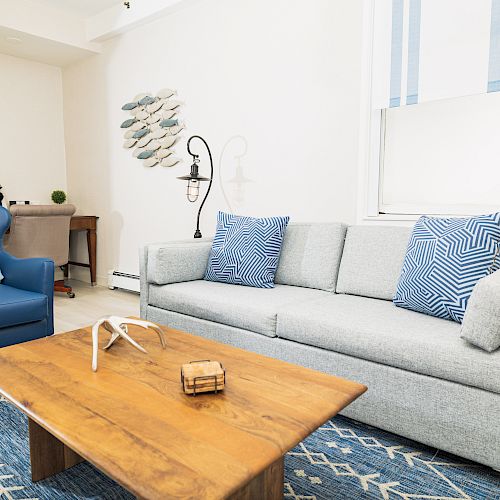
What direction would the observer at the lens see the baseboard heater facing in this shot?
facing the viewer and to the left of the viewer

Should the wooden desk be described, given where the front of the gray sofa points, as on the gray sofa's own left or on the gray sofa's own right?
on the gray sofa's own right

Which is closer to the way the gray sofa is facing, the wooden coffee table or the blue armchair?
the wooden coffee table

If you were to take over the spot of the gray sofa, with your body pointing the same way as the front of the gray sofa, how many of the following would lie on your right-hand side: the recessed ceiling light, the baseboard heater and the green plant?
3

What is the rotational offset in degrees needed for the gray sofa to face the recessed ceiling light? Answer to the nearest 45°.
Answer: approximately 90° to its right

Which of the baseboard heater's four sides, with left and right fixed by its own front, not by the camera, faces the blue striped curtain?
left

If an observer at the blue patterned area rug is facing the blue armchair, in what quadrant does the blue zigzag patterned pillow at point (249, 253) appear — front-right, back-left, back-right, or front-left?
front-right

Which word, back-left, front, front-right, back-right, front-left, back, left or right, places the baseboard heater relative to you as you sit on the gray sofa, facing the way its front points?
right

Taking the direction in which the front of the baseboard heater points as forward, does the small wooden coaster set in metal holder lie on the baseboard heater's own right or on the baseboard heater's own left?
on the baseboard heater's own left

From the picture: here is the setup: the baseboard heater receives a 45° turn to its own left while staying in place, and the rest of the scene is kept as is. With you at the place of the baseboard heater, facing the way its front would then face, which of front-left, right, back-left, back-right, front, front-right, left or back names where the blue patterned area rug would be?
front

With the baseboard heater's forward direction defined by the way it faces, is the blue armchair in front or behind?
in front

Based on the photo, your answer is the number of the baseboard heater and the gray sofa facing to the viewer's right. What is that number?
0
